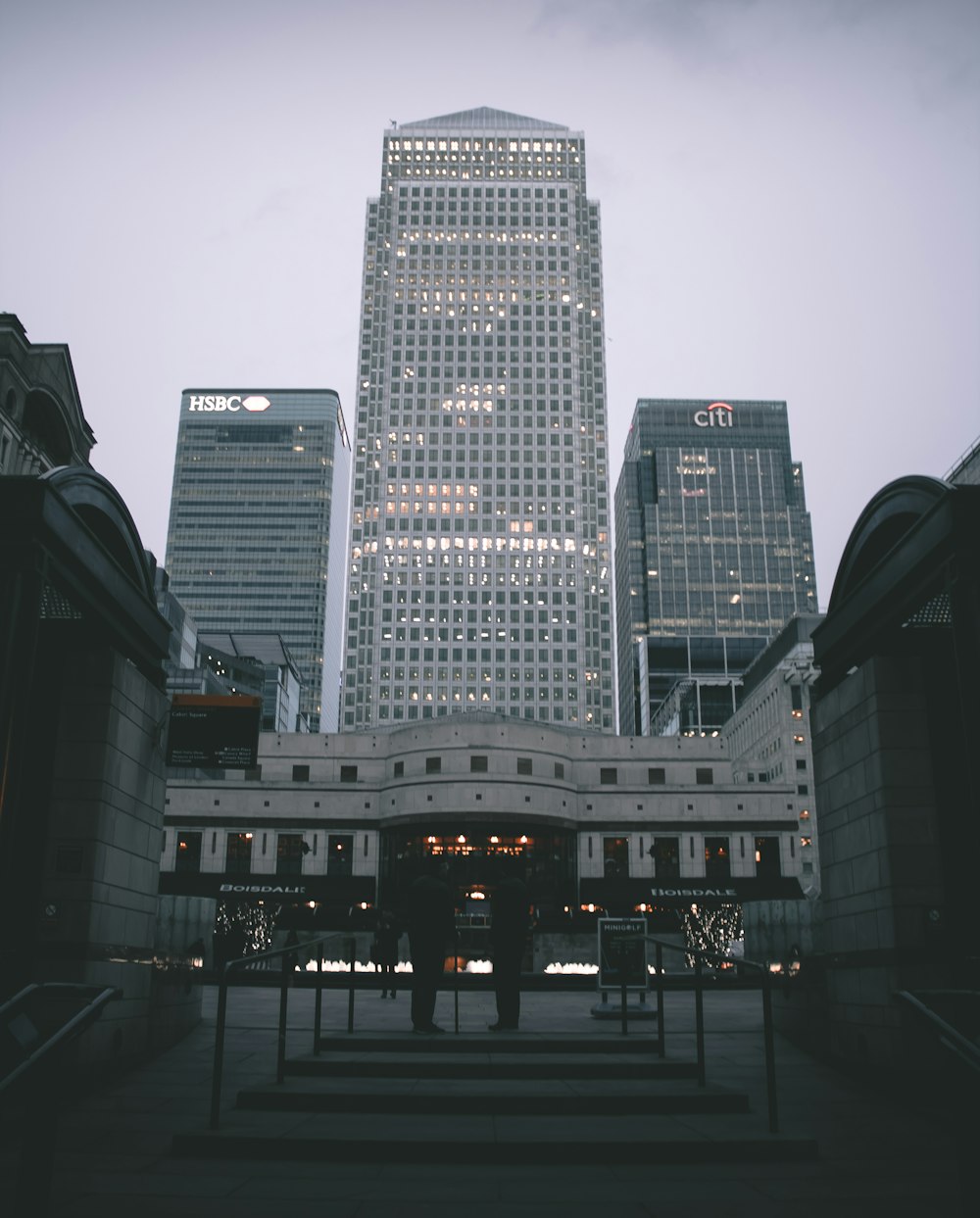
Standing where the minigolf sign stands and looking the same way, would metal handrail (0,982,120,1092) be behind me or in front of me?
in front

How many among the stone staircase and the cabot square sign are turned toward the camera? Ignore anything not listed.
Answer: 2

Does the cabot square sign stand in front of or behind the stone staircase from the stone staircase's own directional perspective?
behind

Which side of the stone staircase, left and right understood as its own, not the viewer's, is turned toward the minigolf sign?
back

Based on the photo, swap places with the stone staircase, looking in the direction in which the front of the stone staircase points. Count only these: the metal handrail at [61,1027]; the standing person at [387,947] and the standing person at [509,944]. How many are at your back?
2

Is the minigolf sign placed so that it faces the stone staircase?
yes

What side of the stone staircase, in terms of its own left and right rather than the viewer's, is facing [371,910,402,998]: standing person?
back

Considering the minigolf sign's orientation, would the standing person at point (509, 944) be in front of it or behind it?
in front

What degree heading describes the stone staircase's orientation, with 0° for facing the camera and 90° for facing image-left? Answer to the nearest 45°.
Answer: approximately 0°

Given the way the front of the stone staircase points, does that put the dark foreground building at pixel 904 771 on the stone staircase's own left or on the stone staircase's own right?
on the stone staircase's own left
